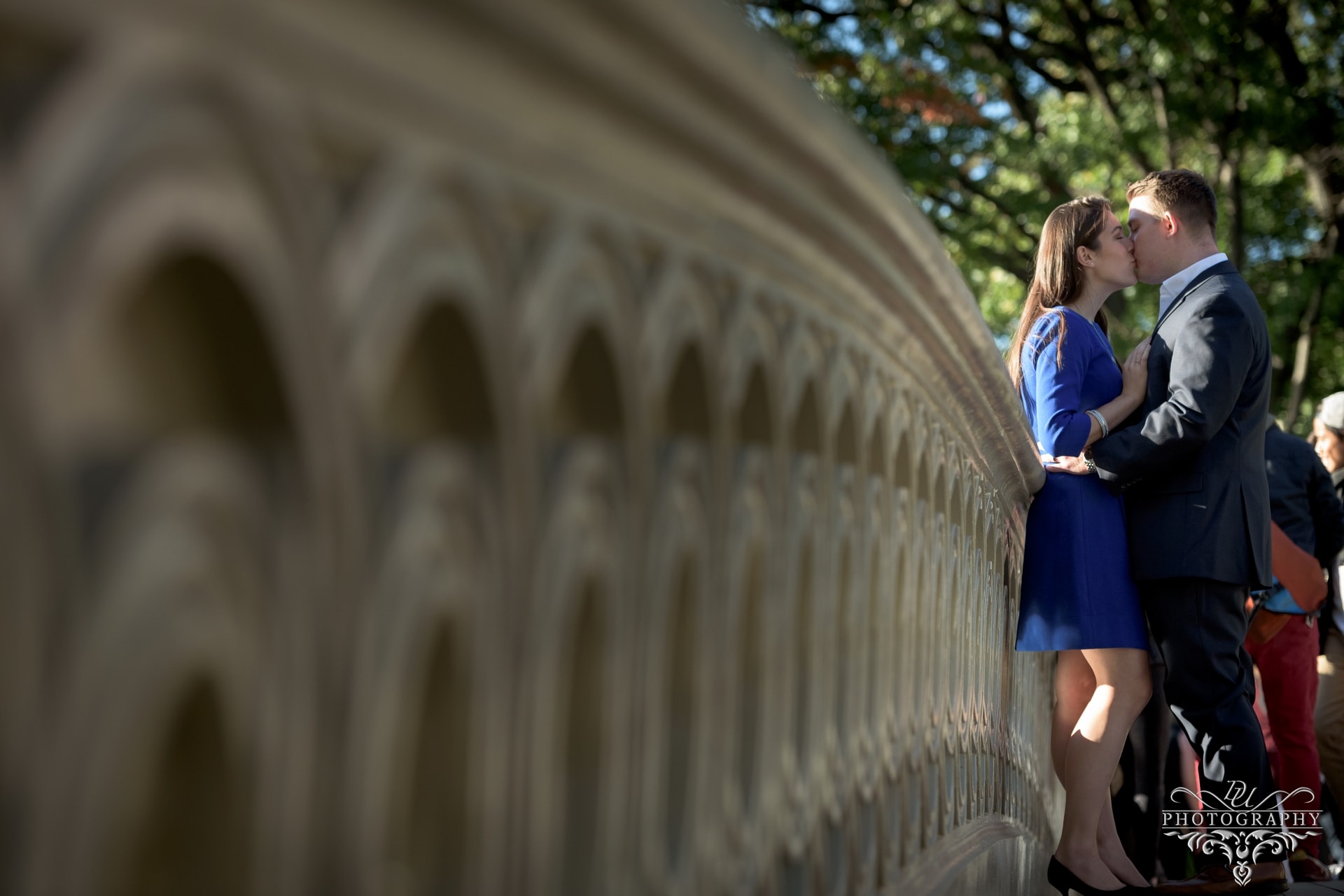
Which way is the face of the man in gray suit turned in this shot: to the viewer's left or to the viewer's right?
to the viewer's left

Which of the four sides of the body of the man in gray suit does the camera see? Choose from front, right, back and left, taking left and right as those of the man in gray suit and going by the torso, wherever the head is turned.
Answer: left

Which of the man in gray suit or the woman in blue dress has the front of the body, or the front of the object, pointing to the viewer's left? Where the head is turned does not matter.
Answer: the man in gray suit

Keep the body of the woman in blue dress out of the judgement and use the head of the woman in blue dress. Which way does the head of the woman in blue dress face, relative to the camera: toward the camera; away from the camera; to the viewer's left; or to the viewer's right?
to the viewer's right

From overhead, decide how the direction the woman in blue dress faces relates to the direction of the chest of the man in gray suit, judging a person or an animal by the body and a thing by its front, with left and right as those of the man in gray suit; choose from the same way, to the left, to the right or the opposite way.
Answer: the opposite way

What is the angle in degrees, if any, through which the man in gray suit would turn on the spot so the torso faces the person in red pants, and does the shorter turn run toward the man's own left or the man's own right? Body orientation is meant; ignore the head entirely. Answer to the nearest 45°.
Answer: approximately 90° to the man's own right

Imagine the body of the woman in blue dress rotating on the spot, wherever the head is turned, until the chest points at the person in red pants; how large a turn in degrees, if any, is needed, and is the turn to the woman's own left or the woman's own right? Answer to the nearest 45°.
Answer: approximately 45° to the woman's own left

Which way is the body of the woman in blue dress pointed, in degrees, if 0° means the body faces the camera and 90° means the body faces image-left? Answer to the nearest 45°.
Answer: approximately 270°

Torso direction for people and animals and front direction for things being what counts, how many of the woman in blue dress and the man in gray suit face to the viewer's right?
1
